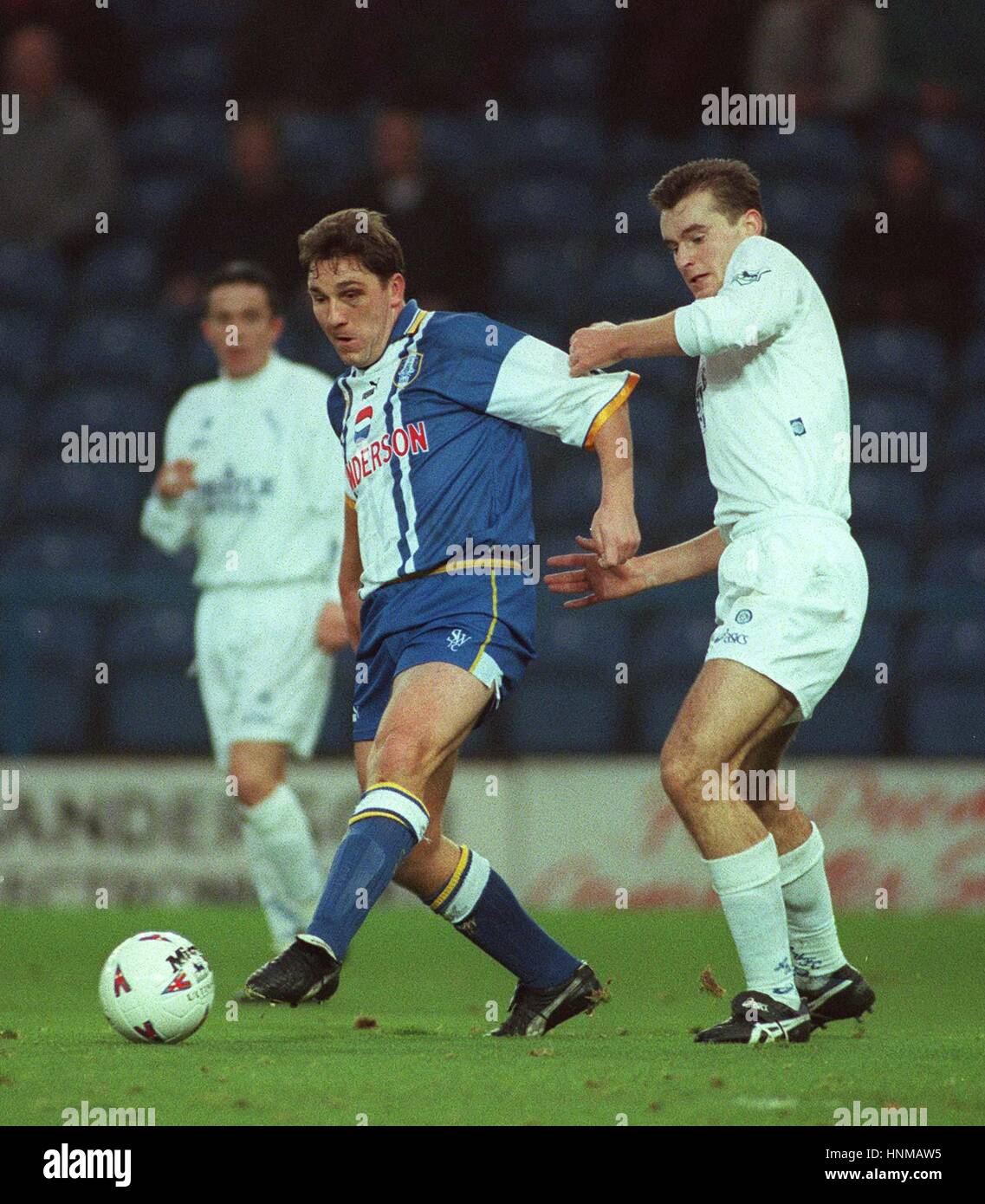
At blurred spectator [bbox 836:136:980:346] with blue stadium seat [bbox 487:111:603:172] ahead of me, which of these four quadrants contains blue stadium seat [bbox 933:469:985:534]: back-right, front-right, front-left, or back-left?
back-left

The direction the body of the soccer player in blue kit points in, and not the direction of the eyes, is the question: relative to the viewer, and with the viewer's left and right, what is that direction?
facing the viewer and to the left of the viewer

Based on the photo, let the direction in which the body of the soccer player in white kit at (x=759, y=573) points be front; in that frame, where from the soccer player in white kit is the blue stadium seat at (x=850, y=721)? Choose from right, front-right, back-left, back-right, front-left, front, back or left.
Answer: right

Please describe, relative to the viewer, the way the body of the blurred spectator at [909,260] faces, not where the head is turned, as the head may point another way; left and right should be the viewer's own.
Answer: facing the viewer

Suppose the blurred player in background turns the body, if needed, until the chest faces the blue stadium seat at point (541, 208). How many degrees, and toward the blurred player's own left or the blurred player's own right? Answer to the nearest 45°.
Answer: approximately 180°

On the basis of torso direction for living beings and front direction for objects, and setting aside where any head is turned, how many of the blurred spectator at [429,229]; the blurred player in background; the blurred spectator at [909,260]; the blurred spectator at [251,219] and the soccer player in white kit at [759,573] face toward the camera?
4

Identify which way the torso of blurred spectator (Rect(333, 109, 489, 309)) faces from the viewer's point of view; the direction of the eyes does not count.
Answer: toward the camera

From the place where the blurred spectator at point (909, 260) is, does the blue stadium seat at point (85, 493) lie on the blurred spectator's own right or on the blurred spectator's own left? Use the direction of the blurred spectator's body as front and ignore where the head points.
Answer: on the blurred spectator's own right

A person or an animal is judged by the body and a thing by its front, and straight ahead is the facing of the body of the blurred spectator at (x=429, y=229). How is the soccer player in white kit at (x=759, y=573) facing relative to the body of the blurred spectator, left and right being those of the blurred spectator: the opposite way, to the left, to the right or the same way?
to the right

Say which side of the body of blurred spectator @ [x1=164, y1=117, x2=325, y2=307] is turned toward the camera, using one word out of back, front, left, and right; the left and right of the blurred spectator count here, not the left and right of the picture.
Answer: front

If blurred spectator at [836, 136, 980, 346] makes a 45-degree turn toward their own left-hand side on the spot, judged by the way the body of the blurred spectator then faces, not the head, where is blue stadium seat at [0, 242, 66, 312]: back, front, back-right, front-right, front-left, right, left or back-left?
back-right

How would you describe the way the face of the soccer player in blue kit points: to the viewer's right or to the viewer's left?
to the viewer's left

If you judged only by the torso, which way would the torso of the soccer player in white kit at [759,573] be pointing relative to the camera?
to the viewer's left
